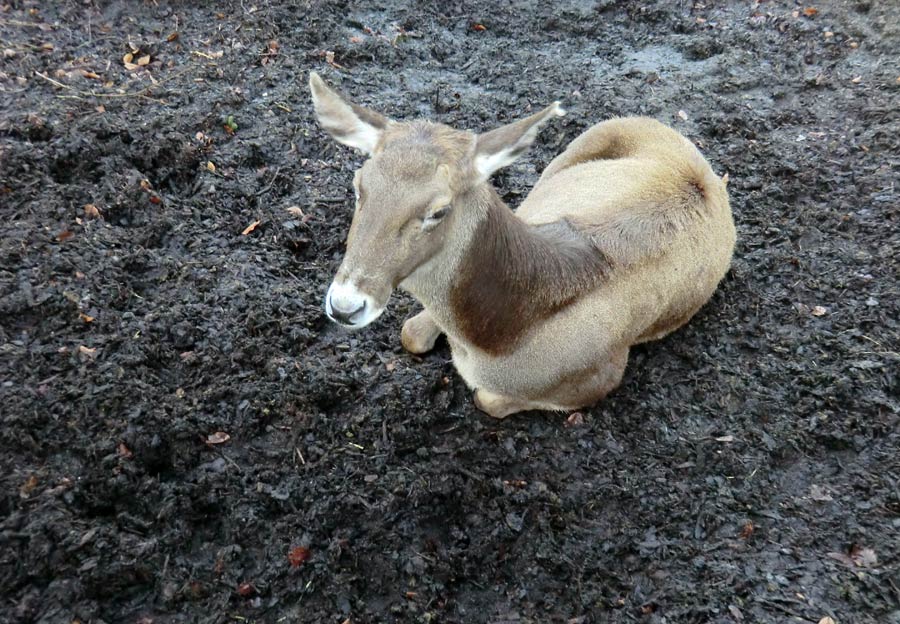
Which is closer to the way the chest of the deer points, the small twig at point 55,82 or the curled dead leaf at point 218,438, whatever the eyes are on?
the curled dead leaf

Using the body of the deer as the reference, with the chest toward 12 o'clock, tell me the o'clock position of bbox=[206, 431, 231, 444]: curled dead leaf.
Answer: The curled dead leaf is roughly at 1 o'clock from the deer.

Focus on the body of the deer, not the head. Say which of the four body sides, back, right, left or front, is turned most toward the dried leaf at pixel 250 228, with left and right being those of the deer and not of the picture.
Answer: right

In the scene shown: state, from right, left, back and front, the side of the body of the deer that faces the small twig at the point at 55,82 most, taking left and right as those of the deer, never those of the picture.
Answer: right

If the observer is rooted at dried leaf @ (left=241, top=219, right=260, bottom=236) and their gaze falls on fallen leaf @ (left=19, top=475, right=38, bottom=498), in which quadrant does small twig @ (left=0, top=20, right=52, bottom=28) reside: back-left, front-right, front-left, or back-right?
back-right

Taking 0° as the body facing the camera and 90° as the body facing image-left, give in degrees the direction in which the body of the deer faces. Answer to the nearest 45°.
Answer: approximately 45°

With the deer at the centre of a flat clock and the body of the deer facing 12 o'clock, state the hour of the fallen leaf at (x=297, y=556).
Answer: The fallen leaf is roughly at 12 o'clock from the deer.

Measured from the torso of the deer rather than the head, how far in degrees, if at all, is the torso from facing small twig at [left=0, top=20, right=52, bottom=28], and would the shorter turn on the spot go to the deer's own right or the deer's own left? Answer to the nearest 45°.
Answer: approximately 90° to the deer's own right

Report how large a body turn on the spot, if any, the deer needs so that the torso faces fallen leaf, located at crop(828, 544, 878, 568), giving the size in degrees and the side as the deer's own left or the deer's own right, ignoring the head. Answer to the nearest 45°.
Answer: approximately 90° to the deer's own left

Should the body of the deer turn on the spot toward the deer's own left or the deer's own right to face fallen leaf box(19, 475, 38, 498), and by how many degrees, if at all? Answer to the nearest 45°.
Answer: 0° — it already faces it
